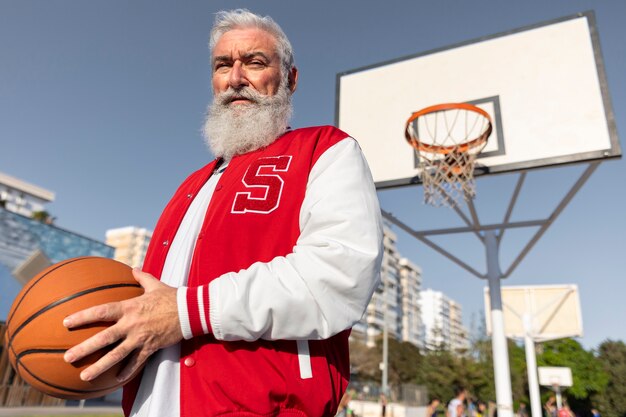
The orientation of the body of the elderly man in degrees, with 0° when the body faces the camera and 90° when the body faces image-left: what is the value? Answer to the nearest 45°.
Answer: approximately 45°

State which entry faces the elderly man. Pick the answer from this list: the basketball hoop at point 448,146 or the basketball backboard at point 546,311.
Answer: the basketball hoop

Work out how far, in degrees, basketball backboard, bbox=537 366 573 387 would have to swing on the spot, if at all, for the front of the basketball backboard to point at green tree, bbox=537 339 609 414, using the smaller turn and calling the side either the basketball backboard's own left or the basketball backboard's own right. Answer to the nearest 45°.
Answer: approximately 180°

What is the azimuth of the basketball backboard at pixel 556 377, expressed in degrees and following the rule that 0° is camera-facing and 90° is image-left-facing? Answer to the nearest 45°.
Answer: approximately 0°
